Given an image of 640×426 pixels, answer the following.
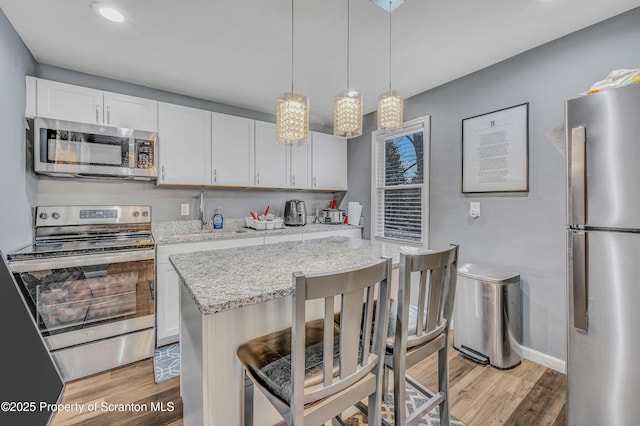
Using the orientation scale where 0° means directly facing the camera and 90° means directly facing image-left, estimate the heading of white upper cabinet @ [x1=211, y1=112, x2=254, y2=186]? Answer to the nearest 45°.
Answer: approximately 315°

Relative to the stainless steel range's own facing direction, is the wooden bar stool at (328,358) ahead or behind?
ahead

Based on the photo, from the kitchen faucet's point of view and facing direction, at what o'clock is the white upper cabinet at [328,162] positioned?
The white upper cabinet is roughly at 9 o'clock from the kitchen faucet.

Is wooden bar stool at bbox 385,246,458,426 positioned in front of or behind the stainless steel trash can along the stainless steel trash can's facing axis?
in front

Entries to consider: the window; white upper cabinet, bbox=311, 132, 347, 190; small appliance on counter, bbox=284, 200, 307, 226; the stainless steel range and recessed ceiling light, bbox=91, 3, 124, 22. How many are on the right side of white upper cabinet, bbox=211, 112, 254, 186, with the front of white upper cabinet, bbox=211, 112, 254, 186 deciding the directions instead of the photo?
2

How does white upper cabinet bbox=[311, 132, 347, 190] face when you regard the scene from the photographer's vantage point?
facing the viewer and to the right of the viewer

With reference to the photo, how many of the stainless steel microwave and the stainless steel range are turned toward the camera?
2

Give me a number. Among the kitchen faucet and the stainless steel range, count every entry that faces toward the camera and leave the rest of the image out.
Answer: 2
